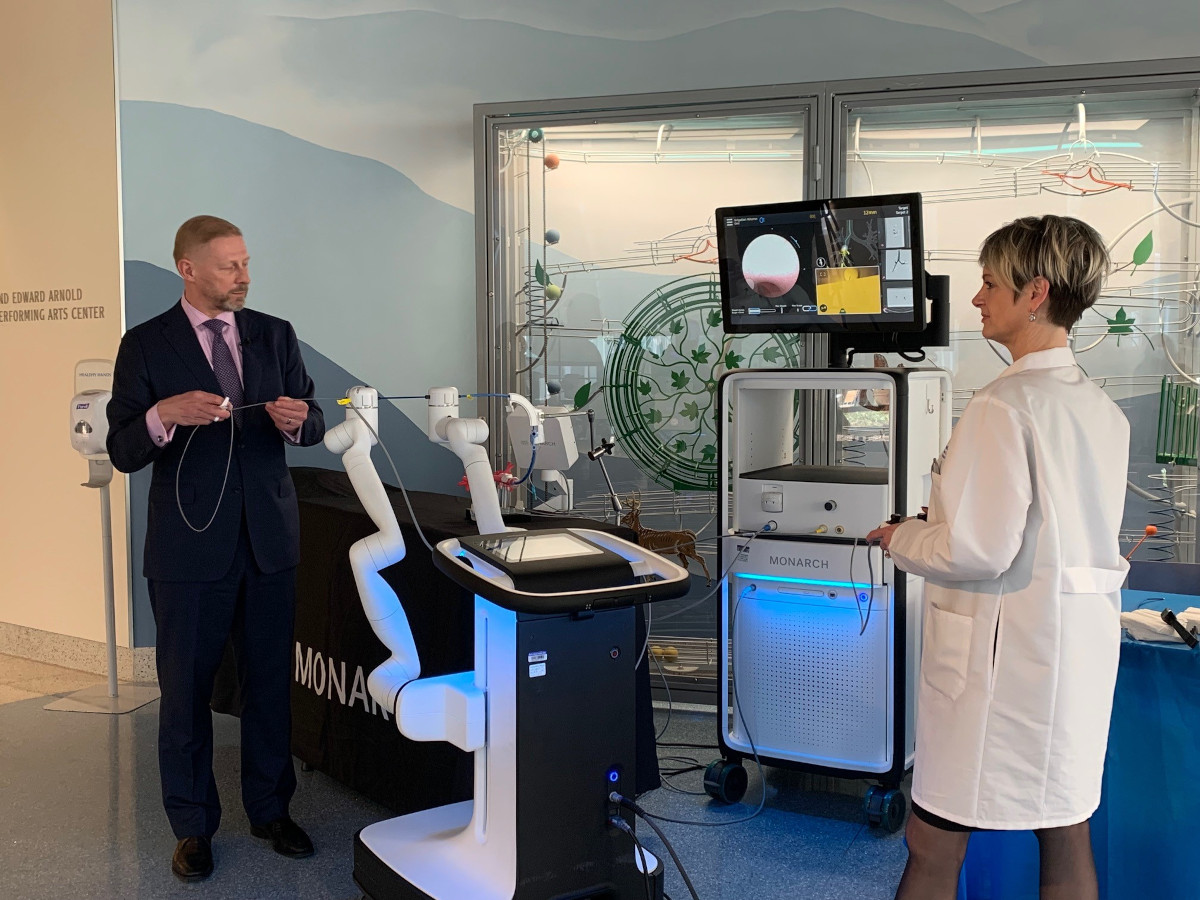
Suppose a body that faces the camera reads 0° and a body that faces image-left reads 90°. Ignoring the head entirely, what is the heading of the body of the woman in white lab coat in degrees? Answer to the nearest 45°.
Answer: approximately 135°

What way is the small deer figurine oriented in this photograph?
to the viewer's left

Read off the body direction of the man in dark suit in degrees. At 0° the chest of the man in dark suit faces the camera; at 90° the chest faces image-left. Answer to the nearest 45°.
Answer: approximately 315°

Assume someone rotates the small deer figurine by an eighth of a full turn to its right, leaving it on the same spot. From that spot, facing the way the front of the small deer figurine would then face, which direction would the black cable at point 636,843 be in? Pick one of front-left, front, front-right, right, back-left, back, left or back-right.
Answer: back-left

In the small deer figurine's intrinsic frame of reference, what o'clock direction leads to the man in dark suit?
The man in dark suit is roughly at 10 o'clock from the small deer figurine.

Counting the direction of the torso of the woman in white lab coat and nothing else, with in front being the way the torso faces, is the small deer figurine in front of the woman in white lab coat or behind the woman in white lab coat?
in front

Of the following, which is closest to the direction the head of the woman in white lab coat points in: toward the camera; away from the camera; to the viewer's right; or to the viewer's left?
to the viewer's left
